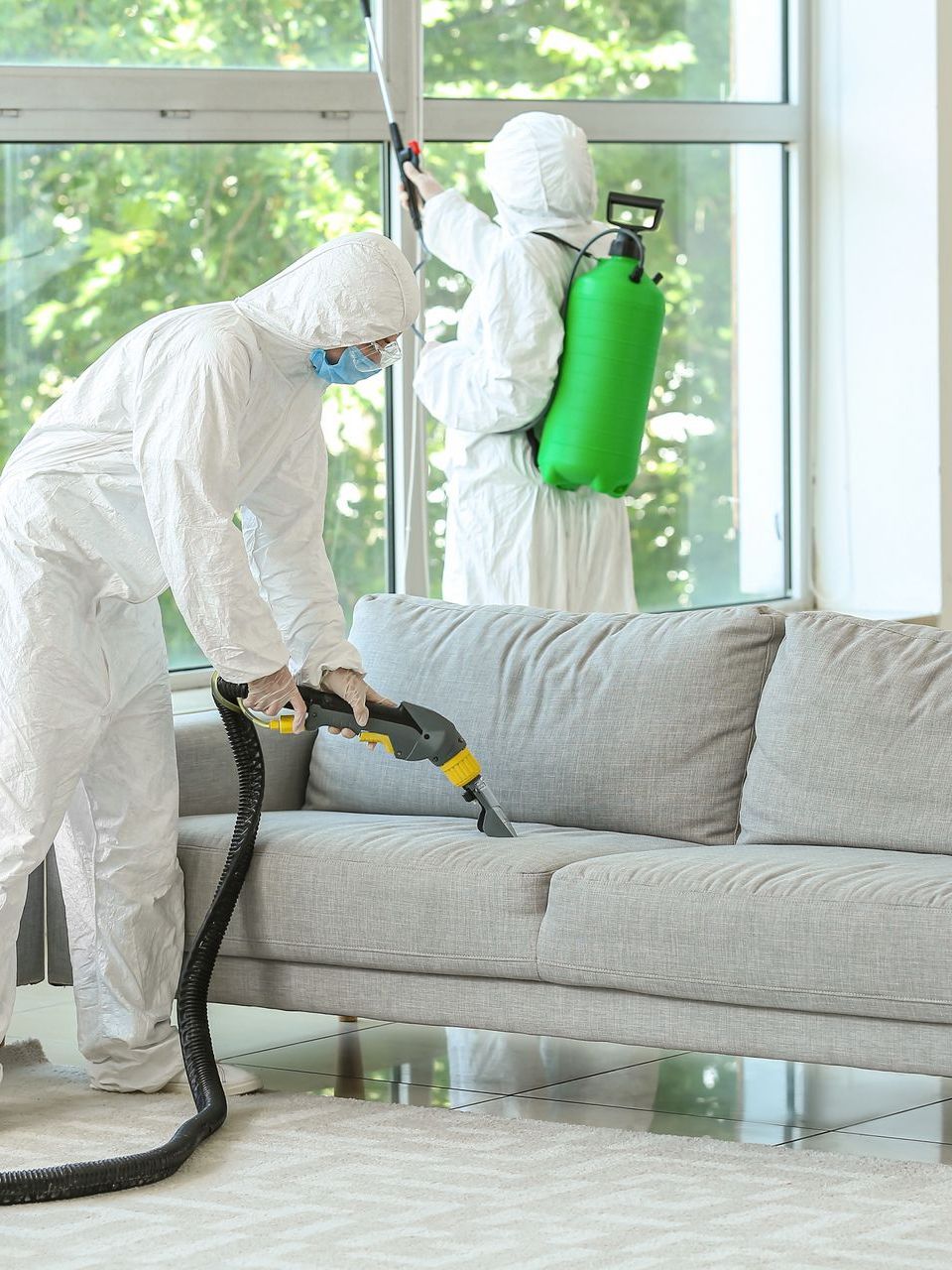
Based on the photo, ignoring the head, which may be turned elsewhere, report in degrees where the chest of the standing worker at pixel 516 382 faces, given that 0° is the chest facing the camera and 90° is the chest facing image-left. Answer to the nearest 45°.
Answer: approximately 135°

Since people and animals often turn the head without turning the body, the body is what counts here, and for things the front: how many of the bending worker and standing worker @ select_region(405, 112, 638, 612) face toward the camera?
0

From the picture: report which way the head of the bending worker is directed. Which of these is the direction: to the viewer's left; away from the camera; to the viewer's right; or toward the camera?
to the viewer's right

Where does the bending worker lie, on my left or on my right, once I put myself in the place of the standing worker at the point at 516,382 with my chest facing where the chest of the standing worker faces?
on my left

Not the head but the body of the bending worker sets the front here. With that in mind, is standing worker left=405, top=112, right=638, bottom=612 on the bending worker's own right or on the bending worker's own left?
on the bending worker's own left

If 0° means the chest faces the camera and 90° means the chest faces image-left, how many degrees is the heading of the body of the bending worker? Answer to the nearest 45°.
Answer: approximately 270°

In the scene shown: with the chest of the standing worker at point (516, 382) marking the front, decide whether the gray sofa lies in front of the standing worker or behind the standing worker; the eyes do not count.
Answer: behind

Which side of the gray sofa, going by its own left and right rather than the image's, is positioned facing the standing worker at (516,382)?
back

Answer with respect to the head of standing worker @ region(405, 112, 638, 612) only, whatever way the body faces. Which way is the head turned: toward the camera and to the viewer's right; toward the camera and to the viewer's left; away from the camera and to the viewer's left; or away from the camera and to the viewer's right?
away from the camera and to the viewer's left
